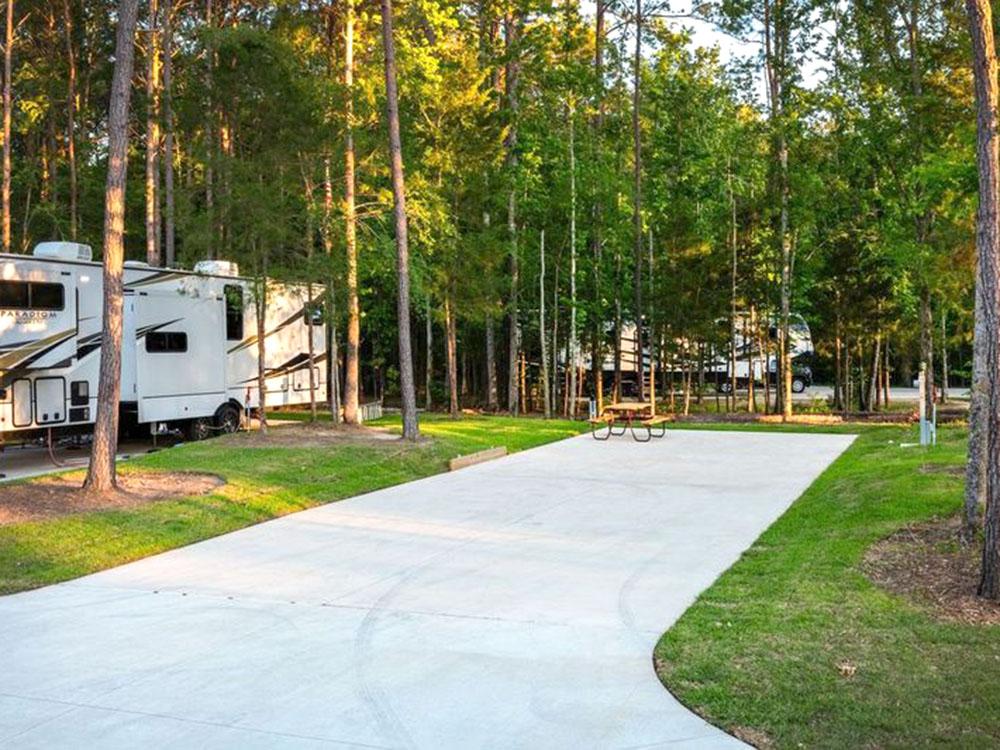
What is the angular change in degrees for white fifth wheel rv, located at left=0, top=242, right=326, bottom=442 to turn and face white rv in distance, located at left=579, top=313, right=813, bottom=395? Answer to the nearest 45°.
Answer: approximately 180°

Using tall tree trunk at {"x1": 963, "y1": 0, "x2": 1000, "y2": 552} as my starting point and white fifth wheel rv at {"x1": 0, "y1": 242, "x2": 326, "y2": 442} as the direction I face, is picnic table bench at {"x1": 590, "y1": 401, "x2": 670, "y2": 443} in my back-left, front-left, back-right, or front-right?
front-right

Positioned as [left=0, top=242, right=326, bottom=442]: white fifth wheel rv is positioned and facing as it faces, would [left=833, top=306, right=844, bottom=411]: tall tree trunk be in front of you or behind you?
behind

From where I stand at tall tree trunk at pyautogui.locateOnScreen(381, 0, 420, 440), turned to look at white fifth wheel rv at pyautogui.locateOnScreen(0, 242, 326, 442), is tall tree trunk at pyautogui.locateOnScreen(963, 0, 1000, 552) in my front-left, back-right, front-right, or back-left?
back-left

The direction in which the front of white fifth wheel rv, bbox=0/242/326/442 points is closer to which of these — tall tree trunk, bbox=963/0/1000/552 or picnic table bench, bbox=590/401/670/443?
the tall tree trunk

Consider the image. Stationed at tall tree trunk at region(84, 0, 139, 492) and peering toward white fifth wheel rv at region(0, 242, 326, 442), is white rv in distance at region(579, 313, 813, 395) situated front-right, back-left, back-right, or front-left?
front-right

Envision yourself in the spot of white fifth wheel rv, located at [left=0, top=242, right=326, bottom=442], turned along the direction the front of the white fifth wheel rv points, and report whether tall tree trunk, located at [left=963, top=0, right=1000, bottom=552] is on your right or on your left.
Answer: on your left

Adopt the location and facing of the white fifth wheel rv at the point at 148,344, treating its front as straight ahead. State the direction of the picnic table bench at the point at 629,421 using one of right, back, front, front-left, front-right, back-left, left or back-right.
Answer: back-left

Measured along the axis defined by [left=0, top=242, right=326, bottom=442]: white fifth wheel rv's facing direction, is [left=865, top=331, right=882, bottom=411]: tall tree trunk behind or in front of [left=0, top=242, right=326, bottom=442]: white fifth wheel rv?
behind

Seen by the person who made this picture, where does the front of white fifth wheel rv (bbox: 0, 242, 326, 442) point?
facing the viewer and to the left of the viewer

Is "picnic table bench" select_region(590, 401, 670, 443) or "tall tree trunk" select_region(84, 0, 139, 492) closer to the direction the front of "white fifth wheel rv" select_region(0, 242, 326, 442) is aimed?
the tall tree trunk

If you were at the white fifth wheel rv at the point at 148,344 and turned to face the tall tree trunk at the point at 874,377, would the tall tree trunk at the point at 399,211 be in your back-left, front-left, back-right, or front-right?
front-right

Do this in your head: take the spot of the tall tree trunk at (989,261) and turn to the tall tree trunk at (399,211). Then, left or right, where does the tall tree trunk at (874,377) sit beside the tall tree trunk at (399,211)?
right
